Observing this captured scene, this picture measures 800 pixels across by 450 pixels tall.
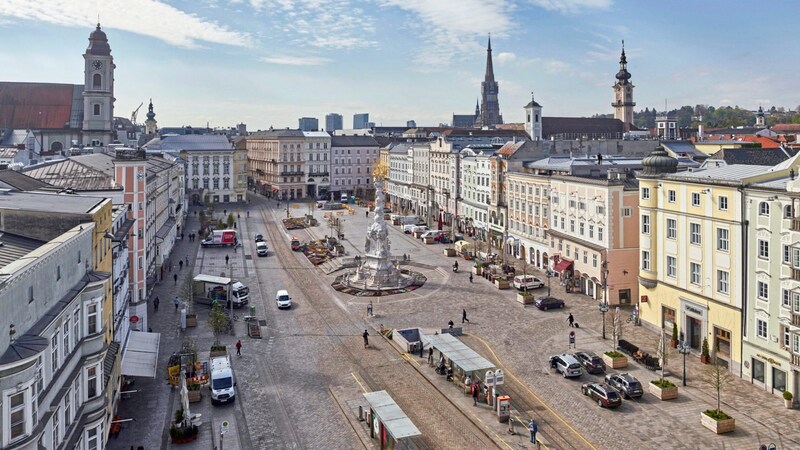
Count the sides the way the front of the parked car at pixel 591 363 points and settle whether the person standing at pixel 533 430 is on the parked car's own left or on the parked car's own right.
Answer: on the parked car's own left

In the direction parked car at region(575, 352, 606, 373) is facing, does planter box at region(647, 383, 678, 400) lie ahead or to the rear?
to the rear

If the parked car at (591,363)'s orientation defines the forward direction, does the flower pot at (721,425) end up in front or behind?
behind
